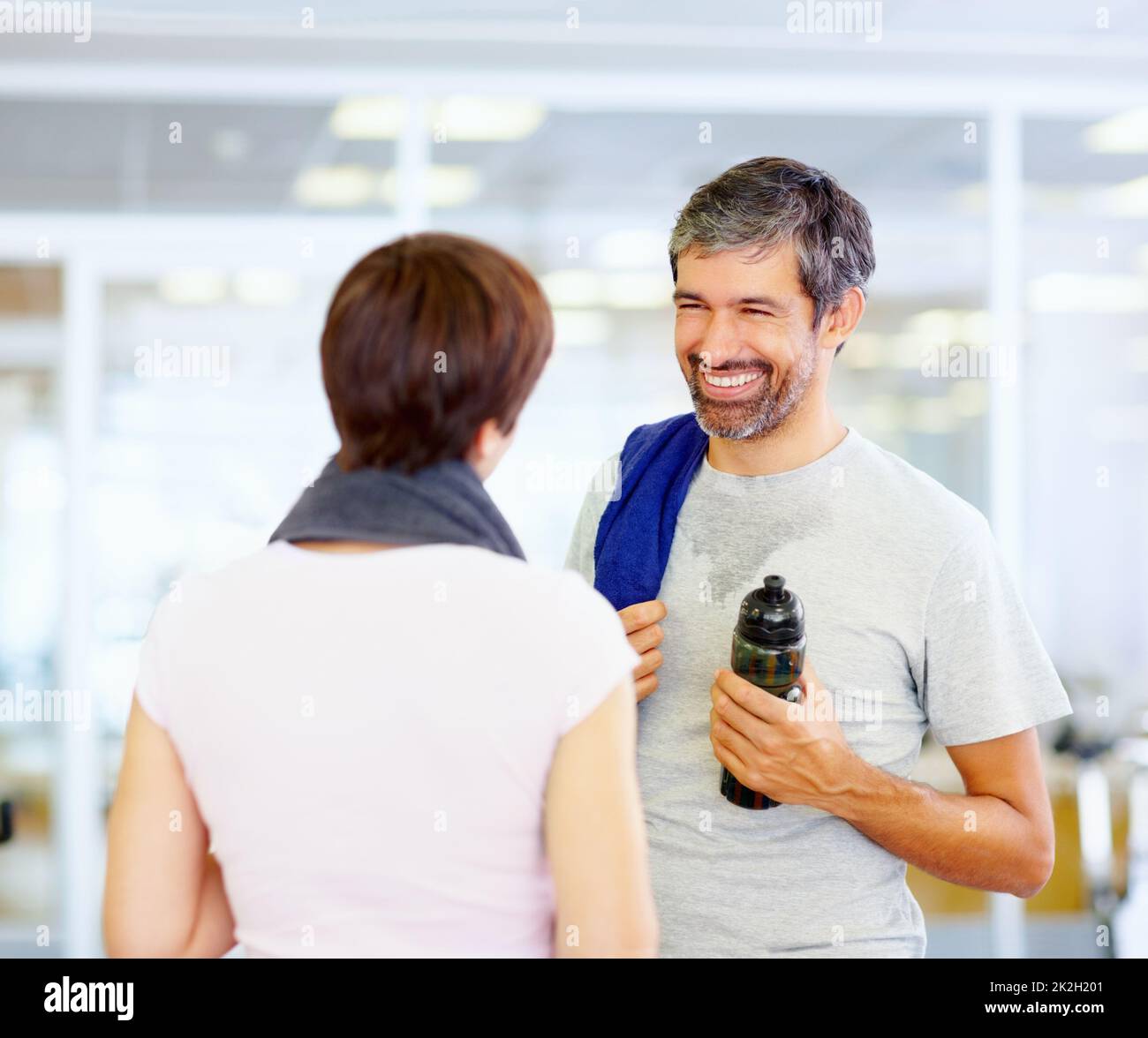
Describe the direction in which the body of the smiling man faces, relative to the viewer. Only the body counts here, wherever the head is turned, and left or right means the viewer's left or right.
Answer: facing the viewer and to the left of the viewer

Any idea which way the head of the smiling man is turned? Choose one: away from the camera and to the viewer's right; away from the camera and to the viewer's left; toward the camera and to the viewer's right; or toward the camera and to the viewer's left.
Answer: toward the camera and to the viewer's left
